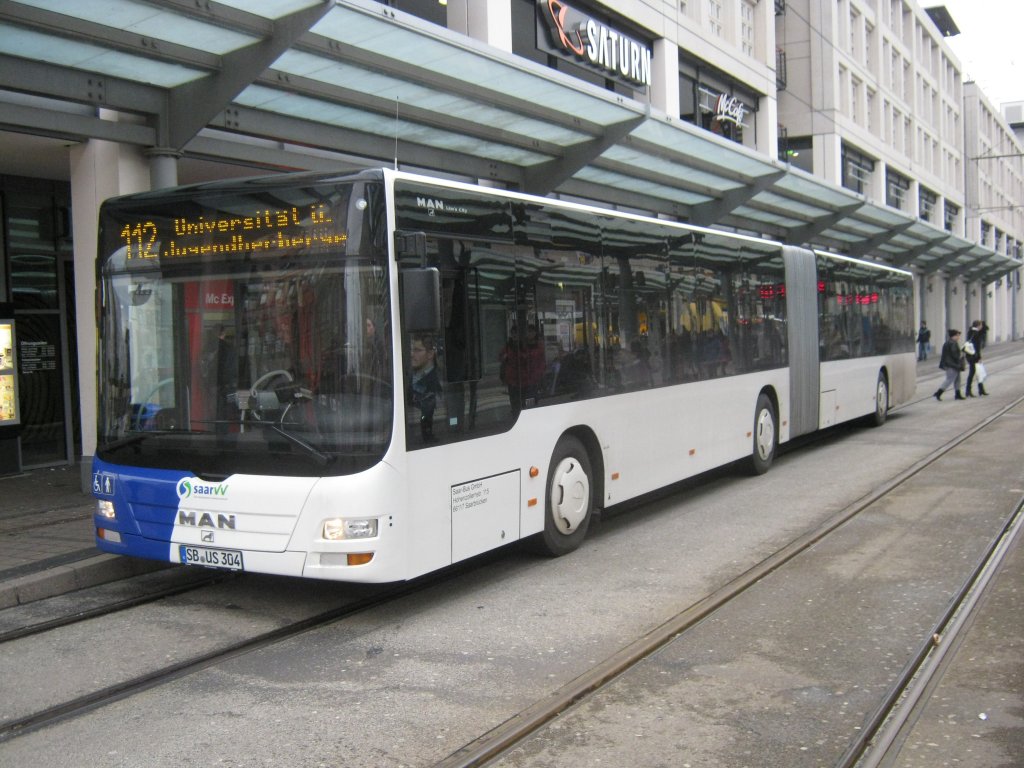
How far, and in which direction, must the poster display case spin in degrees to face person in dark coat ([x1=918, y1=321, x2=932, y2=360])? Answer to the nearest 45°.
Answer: approximately 90° to its left

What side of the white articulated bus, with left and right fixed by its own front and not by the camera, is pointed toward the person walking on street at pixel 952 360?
back

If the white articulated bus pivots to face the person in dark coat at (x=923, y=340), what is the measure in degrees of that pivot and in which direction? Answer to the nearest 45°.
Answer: approximately 180°

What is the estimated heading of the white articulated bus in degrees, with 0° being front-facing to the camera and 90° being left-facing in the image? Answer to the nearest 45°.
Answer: approximately 45°

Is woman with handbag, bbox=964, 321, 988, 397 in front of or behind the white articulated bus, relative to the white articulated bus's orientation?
behind

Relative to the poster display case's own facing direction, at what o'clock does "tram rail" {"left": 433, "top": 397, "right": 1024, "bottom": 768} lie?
The tram rail is roughly at 1 o'clock from the poster display case.

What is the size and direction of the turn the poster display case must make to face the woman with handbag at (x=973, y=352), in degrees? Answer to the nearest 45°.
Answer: approximately 45° to its left

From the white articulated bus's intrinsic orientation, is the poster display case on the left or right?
on its right

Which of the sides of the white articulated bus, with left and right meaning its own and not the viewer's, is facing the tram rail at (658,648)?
left

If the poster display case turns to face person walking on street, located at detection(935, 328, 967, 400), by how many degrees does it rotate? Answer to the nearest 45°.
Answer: approximately 45° to its left
